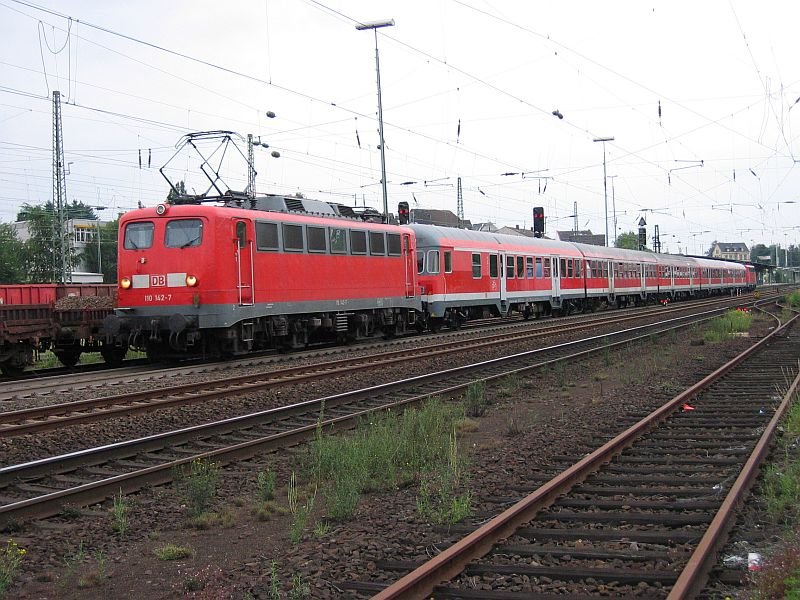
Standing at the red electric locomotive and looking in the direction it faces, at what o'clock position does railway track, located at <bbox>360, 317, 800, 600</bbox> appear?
The railway track is roughly at 10 o'clock from the red electric locomotive.

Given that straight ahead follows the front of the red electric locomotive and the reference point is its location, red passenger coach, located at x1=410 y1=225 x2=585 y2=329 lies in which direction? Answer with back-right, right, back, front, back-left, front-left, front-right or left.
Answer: back

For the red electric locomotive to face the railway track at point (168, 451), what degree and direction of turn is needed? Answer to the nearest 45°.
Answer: approximately 45° to its left

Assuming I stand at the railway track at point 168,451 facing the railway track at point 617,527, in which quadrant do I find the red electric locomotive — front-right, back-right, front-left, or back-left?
back-left

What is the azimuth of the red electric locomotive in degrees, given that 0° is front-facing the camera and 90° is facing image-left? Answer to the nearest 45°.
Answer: approximately 45°

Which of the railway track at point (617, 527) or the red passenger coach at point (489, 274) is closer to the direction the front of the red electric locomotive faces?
the railway track

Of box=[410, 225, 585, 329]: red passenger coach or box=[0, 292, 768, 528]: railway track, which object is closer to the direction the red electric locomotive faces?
the railway track
